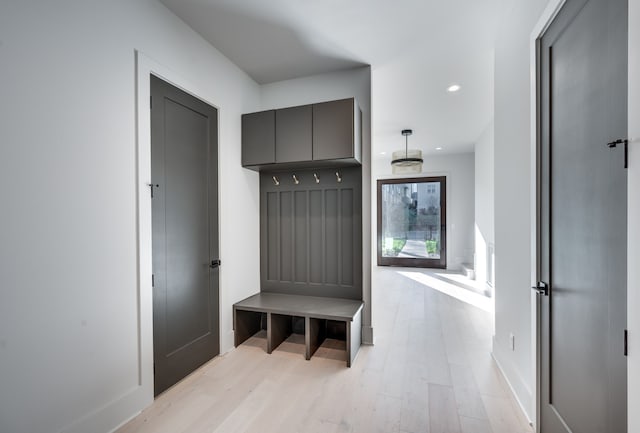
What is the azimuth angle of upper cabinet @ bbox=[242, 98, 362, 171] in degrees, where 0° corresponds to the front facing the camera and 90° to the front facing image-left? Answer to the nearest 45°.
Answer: approximately 45°

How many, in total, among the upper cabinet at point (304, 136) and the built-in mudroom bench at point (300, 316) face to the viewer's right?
0

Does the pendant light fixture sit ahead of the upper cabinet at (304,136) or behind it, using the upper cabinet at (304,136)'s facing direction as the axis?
behind

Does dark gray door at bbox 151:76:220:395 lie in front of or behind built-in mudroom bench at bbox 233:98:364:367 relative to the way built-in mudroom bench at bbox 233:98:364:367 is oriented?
in front

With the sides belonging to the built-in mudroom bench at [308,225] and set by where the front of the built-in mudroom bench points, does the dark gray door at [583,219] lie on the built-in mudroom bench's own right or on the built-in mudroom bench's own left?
on the built-in mudroom bench's own left

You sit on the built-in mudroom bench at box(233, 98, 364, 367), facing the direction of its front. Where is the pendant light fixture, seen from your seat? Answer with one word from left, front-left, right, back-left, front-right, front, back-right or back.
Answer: back

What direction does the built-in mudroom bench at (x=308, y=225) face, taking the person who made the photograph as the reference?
facing the viewer and to the left of the viewer

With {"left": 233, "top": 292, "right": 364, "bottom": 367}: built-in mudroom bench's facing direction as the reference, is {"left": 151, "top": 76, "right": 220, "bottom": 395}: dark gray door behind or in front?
in front

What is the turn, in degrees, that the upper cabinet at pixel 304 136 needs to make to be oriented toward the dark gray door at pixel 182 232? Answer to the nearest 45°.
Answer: approximately 45° to its right

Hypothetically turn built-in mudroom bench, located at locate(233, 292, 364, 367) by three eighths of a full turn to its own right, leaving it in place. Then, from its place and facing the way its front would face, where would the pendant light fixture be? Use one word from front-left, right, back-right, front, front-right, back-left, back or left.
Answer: front-right

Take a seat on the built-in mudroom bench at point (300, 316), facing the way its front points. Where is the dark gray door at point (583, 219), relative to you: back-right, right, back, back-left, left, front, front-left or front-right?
left

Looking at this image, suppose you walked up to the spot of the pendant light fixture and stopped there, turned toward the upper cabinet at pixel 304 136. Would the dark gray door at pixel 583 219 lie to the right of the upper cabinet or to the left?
left

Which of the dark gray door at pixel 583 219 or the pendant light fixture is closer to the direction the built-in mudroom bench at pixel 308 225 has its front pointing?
the dark gray door
